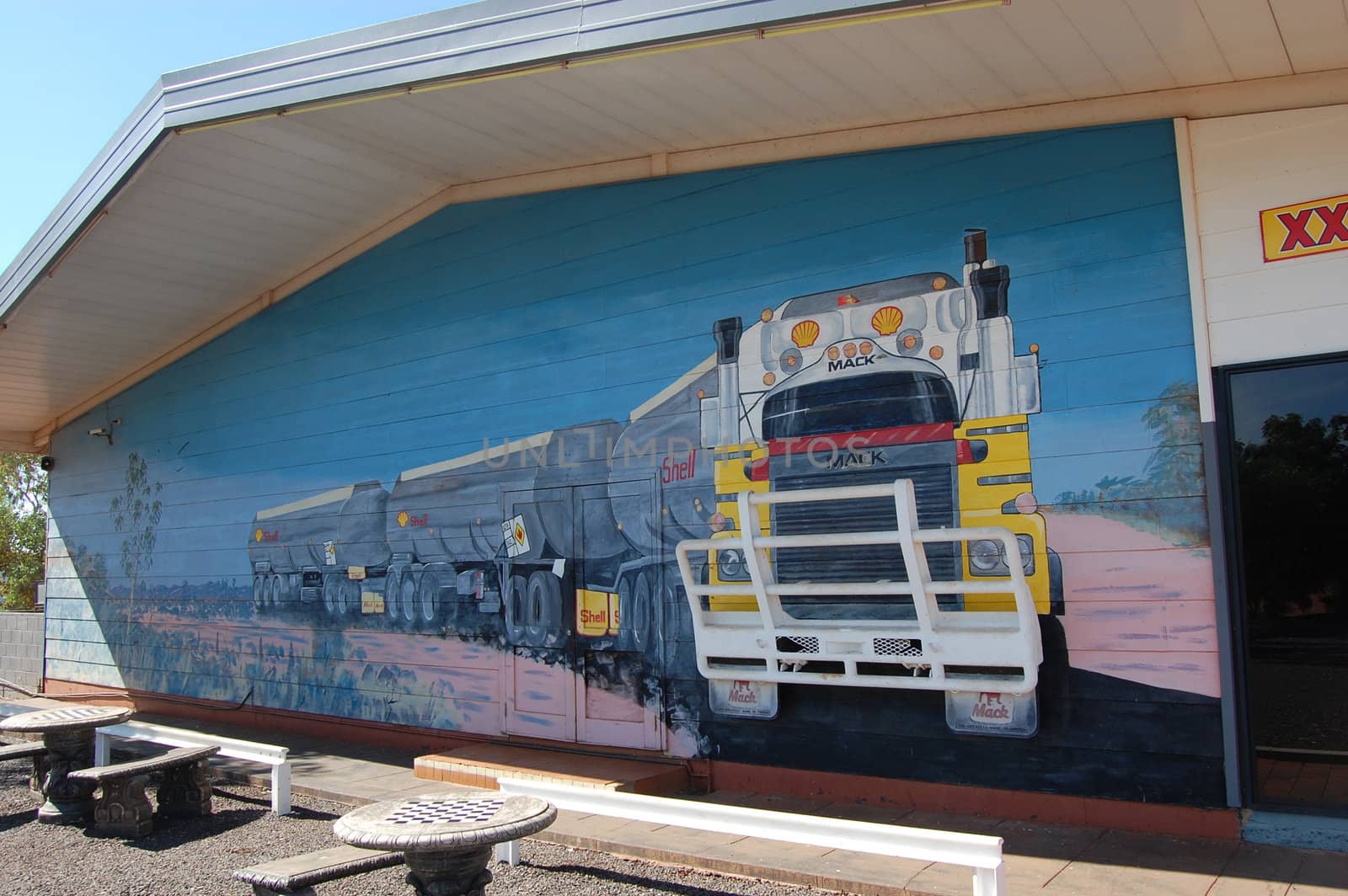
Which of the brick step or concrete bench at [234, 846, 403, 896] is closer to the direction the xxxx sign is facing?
the concrete bench

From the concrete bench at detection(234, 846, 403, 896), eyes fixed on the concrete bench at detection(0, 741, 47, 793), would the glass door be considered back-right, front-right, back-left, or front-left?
back-right

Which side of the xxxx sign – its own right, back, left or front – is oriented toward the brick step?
right

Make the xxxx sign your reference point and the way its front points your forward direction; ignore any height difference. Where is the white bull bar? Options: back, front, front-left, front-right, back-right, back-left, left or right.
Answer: right

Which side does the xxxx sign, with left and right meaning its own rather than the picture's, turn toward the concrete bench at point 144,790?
right

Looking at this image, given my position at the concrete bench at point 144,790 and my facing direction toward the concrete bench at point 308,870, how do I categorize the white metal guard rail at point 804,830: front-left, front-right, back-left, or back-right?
front-left

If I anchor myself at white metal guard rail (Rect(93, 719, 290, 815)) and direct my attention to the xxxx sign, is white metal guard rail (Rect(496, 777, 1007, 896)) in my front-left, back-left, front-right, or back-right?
front-right

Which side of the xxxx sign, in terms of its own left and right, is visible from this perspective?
front

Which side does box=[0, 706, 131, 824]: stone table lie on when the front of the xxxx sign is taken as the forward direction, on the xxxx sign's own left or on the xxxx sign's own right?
on the xxxx sign's own right
